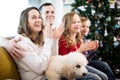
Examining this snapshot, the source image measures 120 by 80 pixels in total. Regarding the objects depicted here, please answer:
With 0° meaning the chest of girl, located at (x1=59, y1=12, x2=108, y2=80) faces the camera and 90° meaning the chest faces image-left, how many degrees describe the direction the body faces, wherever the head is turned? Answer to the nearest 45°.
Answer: approximately 315°

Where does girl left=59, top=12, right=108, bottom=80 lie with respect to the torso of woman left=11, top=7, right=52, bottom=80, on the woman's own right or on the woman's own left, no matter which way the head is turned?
on the woman's own left

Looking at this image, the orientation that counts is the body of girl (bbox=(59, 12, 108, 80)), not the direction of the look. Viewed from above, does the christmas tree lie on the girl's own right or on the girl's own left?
on the girl's own left

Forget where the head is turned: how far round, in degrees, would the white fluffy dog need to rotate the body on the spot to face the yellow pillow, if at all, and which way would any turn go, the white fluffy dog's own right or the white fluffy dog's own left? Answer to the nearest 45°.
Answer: approximately 135° to the white fluffy dog's own right

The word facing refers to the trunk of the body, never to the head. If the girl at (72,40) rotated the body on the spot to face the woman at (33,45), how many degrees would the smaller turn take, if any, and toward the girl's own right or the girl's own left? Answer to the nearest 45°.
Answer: approximately 90° to the girl's own right

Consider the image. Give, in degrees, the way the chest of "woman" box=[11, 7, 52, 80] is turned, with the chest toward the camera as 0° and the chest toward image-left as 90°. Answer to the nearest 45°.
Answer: approximately 315°

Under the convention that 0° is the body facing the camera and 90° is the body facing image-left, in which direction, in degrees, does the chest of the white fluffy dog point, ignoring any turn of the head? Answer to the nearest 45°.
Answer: approximately 315°
